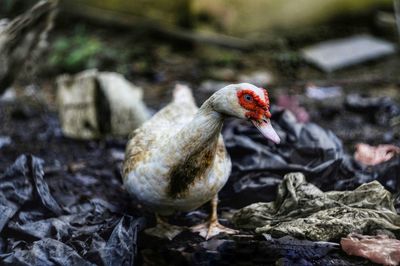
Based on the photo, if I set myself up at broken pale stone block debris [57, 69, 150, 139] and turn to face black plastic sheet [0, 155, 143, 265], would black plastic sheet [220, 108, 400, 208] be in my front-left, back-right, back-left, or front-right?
front-left

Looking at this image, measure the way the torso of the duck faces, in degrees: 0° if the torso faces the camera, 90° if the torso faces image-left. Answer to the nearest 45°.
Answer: approximately 315°

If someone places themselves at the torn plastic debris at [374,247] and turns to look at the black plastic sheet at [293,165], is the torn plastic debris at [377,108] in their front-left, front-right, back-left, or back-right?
front-right

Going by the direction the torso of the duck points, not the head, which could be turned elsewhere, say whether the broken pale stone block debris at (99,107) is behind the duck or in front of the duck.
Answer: behind

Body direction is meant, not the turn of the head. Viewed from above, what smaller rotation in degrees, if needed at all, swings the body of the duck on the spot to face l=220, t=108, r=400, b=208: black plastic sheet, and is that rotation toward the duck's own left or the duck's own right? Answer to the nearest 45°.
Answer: approximately 90° to the duck's own left

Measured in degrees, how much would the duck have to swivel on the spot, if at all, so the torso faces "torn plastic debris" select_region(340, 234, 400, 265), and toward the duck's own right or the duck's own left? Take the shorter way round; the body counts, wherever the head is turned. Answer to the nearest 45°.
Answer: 0° — it already faces it

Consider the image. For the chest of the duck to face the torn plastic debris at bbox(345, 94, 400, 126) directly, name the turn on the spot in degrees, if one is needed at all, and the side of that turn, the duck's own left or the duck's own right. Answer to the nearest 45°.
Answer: approximately 90° to the duck's own left

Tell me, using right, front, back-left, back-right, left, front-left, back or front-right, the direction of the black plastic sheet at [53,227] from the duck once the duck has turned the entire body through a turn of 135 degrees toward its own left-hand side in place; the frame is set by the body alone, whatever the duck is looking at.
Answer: left

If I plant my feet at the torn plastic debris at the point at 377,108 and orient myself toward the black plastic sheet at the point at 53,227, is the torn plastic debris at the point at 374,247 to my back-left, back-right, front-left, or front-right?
front-left

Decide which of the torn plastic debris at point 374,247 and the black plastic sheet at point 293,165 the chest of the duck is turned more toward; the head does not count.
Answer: the torn plastic debris

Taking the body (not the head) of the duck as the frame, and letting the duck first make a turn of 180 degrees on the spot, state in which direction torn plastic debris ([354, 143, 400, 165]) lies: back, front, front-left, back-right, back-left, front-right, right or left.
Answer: right

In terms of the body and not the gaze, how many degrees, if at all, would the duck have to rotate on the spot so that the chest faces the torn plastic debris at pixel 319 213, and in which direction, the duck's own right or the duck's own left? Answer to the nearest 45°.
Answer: approximately 45° to the duck's own left

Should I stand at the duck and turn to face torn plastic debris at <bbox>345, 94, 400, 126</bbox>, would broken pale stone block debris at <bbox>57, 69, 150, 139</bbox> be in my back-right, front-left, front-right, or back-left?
front-left
